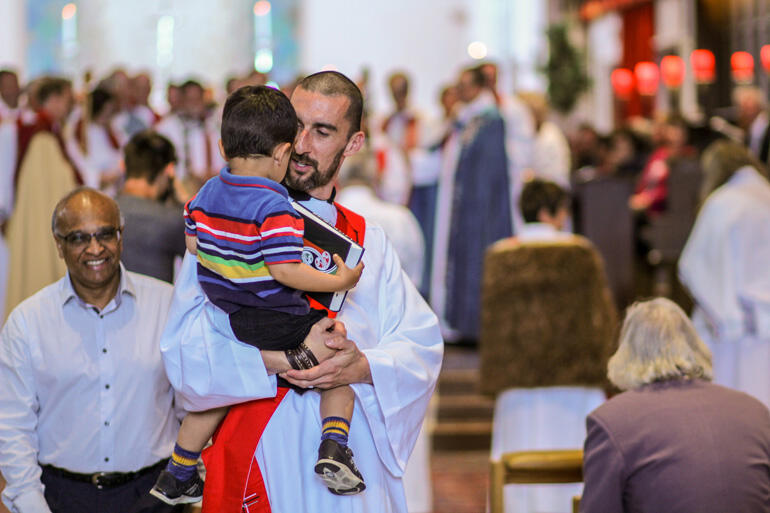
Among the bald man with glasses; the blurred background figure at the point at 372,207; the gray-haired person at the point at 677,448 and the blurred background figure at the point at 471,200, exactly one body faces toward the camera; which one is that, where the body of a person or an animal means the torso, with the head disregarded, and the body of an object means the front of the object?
the bald man with glasses

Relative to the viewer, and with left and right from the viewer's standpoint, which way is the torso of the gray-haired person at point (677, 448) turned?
facing away from the viewer

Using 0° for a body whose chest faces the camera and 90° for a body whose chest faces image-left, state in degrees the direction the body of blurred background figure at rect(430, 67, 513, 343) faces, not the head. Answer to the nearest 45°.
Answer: approximately 90°

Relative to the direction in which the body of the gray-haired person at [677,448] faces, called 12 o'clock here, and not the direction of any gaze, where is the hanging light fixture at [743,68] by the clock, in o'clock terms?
The hanging light fixture is roughly at 12 o'clock from the gray-haired person.

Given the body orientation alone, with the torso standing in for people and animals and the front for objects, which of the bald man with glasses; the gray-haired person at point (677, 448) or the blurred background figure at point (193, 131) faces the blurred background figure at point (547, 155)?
the gray-haired person

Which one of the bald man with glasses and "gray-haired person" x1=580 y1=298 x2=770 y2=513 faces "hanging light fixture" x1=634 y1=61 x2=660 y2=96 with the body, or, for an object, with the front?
the gray-haired person

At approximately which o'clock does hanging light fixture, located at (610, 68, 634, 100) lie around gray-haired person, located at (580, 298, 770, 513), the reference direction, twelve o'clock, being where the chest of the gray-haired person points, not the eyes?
The hanging light fixture is roughly at 12 o'clock from the gray-haired person.

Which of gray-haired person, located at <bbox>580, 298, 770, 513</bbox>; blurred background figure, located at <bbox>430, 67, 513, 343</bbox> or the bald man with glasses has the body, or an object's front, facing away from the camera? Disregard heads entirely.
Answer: the gray-haired person

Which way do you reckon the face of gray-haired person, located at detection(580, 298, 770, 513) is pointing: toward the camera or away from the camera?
away from the camera

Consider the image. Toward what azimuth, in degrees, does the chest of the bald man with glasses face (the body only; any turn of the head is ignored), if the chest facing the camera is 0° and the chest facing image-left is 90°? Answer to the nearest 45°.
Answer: approximately 0°
